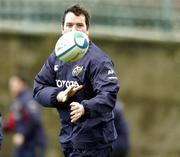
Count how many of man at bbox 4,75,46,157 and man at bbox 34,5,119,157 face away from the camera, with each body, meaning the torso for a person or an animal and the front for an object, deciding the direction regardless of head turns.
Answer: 0

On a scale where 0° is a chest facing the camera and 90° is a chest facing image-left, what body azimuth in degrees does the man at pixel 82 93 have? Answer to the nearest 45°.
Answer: approximately 45°
